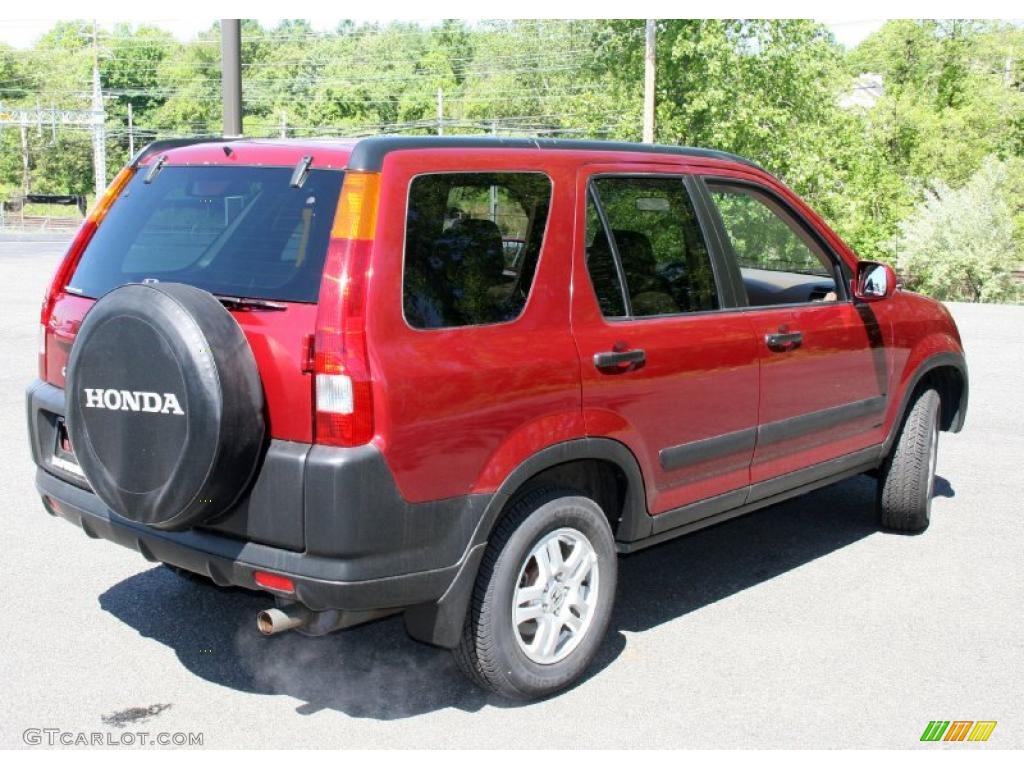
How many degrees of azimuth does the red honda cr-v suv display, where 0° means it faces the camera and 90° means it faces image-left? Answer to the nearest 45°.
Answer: approximately 225°

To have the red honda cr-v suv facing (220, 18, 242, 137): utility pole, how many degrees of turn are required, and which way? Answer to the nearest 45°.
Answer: approximately 45° to its left
